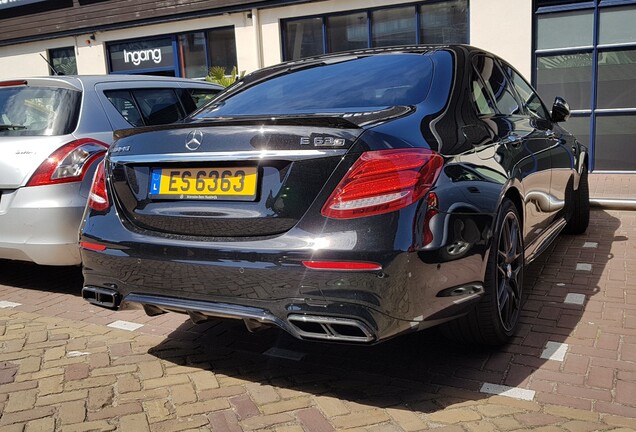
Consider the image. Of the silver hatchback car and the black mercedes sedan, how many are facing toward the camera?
0

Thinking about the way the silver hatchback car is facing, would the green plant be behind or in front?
in front

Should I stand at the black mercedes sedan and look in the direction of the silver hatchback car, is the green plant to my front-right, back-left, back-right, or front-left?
front-right

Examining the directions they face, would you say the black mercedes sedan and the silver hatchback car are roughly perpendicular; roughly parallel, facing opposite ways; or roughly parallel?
roughly parallel

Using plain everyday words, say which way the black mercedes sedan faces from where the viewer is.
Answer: facing away from the viewer and to the right of the viewer

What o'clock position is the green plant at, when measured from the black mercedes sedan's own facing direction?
The green plant is roughly at 10 o'clock from the black mercedes sedan.

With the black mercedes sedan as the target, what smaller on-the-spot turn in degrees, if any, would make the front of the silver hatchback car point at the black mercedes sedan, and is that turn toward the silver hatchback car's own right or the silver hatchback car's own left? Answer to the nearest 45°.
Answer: approximately 90° to the silver hatchback car's own right

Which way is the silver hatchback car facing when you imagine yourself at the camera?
facing away from the viewer and to the right of the viewer

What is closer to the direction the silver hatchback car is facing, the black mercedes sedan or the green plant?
the green plant

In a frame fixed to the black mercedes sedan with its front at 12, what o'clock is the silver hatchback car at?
The silver hatchback car is roughly at 9 o'clock from the black mercedes sedan.

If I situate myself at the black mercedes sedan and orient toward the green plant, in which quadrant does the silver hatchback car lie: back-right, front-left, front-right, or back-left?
front-left
